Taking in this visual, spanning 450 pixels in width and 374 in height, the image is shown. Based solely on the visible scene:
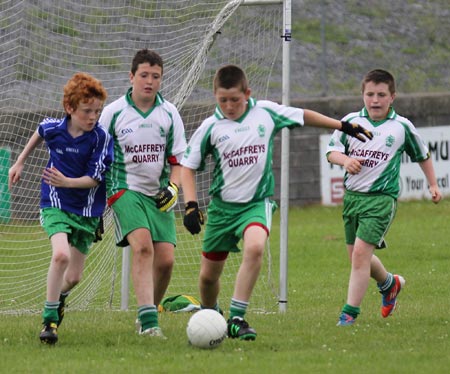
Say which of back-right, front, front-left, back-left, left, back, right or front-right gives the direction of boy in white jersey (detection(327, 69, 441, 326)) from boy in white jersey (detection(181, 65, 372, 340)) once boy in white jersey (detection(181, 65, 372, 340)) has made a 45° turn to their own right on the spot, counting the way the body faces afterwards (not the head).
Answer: back

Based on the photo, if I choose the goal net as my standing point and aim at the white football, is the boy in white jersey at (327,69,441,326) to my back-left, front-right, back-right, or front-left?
front-left

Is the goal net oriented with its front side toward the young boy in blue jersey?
yes

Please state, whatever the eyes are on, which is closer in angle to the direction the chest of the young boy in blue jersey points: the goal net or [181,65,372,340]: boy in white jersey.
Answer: the boy in white jersey

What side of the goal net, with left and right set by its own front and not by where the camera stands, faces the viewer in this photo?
front

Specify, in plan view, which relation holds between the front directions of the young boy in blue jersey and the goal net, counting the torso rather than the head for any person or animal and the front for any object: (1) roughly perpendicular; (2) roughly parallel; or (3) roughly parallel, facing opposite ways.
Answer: roughly parallel

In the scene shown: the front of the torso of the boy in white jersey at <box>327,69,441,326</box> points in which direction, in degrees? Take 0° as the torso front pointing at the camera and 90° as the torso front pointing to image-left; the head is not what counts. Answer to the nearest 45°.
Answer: approximately 45°

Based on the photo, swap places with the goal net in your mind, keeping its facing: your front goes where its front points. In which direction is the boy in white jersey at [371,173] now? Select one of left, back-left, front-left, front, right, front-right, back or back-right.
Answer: front-left

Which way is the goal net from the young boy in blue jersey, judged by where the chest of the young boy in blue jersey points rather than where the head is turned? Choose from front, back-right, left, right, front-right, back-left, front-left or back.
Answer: back

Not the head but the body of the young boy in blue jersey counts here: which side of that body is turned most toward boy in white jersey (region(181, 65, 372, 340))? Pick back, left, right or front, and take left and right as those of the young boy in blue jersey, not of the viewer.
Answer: left

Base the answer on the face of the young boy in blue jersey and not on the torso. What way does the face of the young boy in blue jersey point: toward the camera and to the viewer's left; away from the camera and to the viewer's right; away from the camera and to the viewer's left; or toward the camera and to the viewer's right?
toward the camera and to the viewer's right
